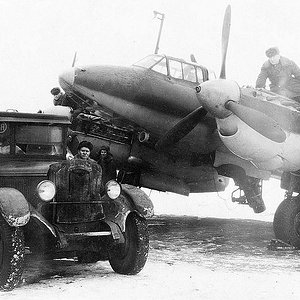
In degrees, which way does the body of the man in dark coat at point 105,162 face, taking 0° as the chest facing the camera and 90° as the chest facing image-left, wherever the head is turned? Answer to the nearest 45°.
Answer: approximately 45°
